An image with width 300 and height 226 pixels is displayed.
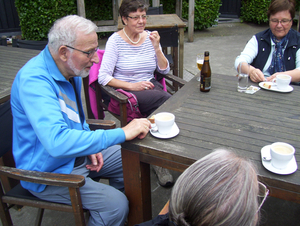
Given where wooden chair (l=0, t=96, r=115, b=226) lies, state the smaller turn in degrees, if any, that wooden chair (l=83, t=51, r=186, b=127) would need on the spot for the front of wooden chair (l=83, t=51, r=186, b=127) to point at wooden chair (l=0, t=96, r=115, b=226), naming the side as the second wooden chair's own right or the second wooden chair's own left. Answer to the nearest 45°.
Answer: approximately 45° to the second wooden chair's own right

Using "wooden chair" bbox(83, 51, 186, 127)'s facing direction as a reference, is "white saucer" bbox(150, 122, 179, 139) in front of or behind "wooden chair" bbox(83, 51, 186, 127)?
in front

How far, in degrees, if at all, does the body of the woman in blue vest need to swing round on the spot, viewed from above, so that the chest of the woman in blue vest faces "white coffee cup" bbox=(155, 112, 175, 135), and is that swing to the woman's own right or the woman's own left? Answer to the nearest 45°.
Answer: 0° — they already face it

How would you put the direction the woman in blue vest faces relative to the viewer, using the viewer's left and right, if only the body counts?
facing the viewer

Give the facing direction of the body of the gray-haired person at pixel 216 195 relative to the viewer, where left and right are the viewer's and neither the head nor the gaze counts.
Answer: facing away from the viewer and to the right of the viewer

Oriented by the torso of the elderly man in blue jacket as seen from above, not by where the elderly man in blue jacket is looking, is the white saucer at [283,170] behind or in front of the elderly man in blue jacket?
in front

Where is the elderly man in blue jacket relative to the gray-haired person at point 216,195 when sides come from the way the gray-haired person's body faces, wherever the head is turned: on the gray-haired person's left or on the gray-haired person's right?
on the gray-haired person's left

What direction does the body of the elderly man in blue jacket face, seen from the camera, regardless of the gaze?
to the viewer's right

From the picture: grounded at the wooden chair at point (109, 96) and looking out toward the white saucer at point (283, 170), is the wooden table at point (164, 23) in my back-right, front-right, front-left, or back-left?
back-left

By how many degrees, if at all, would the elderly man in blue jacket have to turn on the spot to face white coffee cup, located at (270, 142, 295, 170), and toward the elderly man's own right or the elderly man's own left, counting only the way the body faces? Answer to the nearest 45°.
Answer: approximately 45° to the elderly man's own right
